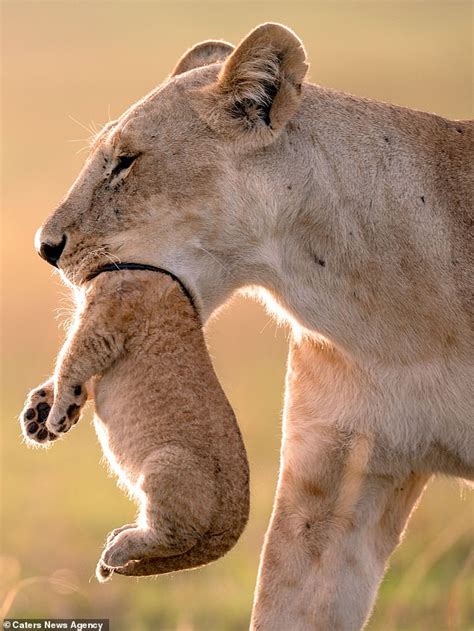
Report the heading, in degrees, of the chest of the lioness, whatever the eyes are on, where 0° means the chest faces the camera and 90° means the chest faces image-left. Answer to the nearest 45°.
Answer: approximately 90°
